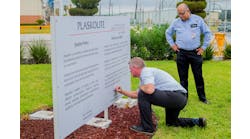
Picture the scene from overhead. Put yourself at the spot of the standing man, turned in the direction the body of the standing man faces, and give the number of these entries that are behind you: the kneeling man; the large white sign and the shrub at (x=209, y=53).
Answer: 1

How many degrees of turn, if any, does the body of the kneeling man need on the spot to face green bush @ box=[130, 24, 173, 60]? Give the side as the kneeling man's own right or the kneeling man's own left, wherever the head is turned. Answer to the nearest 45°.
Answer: approximately 90° to the kneeling man's own right

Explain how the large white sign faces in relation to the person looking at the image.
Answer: facing the viewer and to the right of the viewer

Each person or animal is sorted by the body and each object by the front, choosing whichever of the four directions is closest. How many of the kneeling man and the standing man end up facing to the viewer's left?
1

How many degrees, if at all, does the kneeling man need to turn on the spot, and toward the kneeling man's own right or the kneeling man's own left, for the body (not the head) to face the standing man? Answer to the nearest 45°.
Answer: approximately 90° to the kneeling man's own right

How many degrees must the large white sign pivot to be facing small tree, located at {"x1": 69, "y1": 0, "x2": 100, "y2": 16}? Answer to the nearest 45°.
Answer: approximately 135° to its left

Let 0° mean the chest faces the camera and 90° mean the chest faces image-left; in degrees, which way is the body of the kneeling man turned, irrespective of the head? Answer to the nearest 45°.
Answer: approximately 90°

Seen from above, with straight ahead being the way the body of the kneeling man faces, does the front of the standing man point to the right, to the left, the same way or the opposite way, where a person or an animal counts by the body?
to the left

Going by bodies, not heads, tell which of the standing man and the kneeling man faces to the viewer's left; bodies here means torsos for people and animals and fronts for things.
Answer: the kneeling man

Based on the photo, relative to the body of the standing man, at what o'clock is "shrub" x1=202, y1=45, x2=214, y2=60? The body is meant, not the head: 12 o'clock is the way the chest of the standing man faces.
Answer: The shrub is roughly at 6 o'clock from the standing man.

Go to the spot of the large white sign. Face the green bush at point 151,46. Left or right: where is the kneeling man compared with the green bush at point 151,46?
right

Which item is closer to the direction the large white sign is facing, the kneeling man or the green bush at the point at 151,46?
the kneeling man
